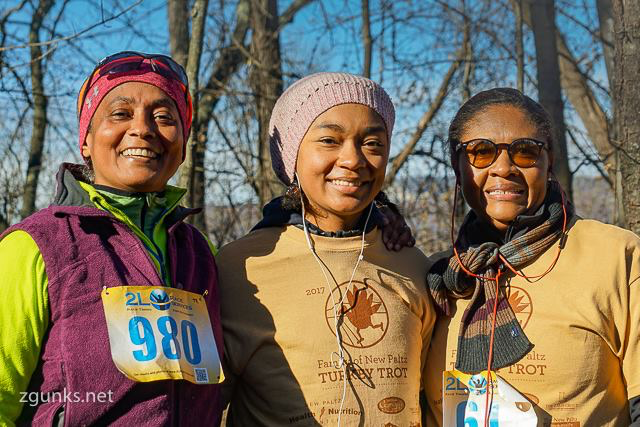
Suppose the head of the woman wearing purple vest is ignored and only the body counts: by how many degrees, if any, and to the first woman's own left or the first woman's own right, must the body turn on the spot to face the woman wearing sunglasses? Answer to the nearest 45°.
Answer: approximately 45° to the first woman's own left

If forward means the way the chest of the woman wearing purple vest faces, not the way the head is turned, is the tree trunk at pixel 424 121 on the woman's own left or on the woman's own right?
on the woman's own left

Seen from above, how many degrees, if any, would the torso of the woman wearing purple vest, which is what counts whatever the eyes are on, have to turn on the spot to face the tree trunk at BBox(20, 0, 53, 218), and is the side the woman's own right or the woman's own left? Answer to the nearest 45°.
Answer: approximately 135° to the woman's own left

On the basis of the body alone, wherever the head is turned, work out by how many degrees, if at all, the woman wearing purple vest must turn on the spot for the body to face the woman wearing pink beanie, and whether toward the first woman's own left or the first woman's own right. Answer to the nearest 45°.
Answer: approximately 45° to the first woman's own left

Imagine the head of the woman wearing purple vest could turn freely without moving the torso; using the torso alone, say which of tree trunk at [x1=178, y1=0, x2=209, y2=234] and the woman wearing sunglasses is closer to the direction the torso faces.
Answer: the woman wearing sunglasses

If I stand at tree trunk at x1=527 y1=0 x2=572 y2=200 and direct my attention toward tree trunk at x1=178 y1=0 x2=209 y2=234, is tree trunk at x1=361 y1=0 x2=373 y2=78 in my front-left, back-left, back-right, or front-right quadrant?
front-right

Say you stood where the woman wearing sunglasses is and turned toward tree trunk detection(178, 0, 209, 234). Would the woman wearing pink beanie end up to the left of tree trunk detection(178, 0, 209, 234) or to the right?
left

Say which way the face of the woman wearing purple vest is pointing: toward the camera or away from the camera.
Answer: toward the camera

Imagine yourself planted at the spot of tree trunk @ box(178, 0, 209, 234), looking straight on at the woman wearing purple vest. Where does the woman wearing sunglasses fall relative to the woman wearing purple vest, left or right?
left

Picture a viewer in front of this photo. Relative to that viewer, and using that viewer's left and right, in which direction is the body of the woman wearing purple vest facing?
facing the viewer and to the right of the viewer

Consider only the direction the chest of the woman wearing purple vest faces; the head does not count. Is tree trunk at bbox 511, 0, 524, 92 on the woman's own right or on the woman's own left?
on the woman's own left
